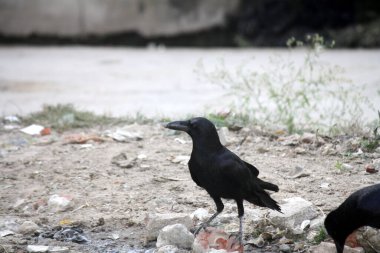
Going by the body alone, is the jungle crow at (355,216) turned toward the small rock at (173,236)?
yes

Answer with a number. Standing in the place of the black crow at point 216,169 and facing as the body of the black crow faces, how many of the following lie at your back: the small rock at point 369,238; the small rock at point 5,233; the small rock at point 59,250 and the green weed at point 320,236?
2

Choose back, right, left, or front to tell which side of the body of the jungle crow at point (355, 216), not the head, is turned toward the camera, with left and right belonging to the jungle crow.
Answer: left

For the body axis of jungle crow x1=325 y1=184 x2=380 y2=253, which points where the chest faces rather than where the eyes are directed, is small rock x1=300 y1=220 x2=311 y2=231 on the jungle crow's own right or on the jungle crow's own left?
on the jungle crow's own right

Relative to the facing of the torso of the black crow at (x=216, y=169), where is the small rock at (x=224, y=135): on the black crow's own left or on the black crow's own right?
on the black crow's own right

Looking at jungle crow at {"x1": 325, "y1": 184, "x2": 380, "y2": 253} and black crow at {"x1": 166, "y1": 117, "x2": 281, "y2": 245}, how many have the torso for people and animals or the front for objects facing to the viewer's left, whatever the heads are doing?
2

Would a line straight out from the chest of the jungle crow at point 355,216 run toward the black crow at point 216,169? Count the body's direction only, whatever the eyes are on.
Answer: yes

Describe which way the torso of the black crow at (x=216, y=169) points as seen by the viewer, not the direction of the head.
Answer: to the viewer's left

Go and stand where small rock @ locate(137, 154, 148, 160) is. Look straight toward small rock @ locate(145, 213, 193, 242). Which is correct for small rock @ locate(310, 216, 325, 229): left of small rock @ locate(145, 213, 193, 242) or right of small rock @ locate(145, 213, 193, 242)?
left
